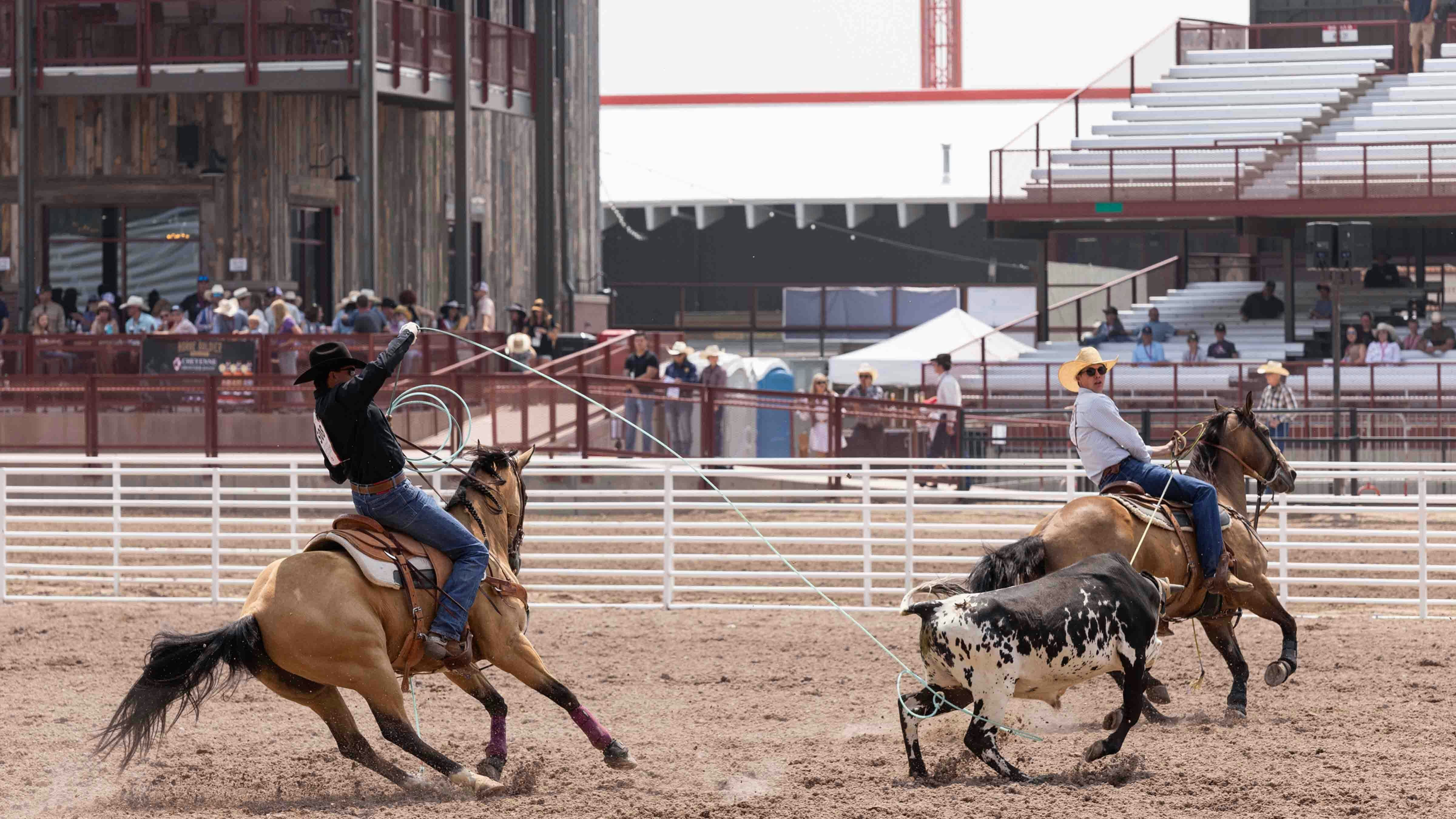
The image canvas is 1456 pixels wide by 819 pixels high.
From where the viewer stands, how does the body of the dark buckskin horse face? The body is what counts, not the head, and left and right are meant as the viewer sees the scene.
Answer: facing to the right of the viewer

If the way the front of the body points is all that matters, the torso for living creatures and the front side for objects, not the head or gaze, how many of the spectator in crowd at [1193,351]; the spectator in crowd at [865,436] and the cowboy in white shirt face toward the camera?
2

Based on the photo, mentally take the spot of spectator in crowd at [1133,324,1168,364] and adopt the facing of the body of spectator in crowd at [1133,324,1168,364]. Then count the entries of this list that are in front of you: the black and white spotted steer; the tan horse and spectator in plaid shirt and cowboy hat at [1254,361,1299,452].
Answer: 3

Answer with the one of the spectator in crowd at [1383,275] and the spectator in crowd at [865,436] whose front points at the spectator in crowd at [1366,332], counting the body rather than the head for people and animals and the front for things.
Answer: the spectator in crowd at [1383,275]

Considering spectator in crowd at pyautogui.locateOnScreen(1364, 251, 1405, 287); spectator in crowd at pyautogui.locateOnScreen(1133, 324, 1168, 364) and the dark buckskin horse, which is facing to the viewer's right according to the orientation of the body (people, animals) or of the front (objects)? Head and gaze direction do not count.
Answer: the dark buckskin horse

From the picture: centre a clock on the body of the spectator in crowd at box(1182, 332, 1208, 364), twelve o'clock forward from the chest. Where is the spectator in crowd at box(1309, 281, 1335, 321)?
the spectator in crowd at box(1309, 281, 1335, 321) is roughly at 7 o'clock from the spectator in crowd at box(1182, 332, 1208, 364).
